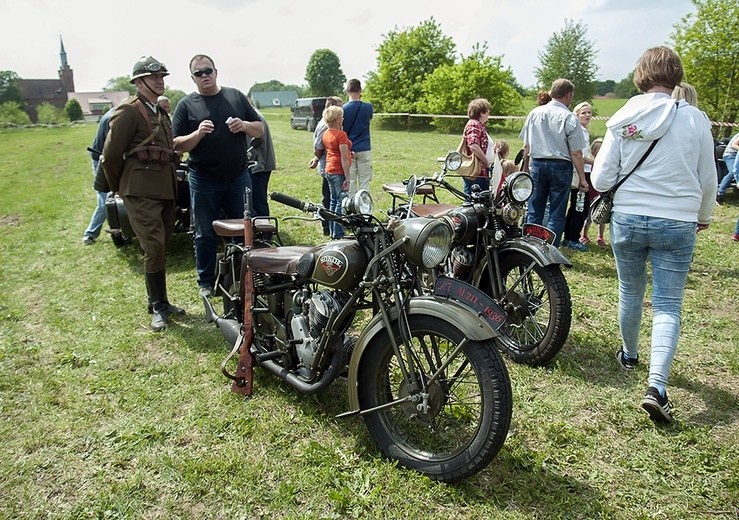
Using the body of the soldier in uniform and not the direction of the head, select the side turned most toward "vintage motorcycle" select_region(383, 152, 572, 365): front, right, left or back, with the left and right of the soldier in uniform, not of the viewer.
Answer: front

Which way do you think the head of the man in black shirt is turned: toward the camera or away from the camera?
toward the camera

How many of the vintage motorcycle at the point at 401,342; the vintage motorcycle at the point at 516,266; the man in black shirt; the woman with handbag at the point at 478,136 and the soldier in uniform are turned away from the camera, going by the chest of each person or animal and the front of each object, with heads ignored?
0

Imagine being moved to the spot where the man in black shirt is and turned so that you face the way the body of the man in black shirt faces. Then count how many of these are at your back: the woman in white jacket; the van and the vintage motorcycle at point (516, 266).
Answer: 1

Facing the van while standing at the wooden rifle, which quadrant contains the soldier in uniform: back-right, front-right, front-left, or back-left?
front-left

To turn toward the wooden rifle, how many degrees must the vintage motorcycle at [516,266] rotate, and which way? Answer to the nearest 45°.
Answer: approximately 90° to its right

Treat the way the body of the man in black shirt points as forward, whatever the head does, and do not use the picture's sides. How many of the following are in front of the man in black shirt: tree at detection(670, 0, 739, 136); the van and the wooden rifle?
1

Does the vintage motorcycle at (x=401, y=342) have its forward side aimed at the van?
no

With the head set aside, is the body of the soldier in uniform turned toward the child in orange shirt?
no

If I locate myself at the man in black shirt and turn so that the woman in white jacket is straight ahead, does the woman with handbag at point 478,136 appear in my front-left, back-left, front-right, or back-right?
front-left

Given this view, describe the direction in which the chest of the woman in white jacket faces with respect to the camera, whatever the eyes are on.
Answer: away from the camera

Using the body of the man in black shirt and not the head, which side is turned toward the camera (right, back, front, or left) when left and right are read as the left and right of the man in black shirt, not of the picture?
front

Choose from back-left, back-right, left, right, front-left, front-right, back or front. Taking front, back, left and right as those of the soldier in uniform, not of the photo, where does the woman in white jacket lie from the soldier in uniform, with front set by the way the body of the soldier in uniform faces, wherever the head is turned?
front

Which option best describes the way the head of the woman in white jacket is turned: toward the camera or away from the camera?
away from the camera
